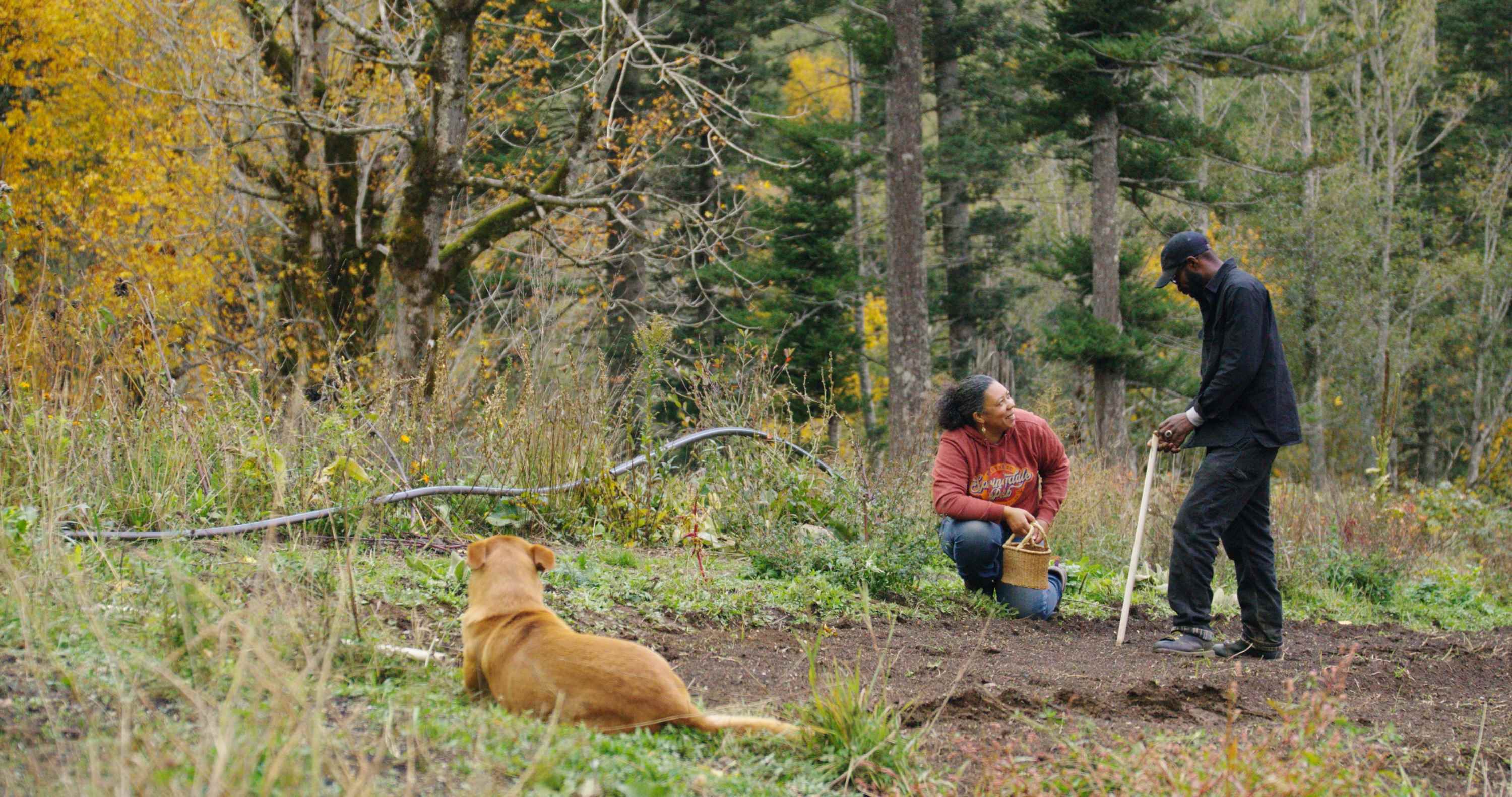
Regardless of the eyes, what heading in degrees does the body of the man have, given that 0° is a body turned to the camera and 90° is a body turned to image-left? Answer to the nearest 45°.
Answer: approximately 90°

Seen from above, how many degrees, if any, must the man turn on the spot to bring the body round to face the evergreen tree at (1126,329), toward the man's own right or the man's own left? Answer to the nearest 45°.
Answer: approximately 90° to the man's own right

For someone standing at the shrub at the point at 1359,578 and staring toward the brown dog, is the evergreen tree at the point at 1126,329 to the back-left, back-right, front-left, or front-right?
back-right

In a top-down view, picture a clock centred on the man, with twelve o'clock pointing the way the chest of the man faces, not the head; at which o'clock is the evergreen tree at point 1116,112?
The evergreen tree is roughly at 3 o'clock from the man.

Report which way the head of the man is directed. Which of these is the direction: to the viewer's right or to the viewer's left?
to the viewer's left
